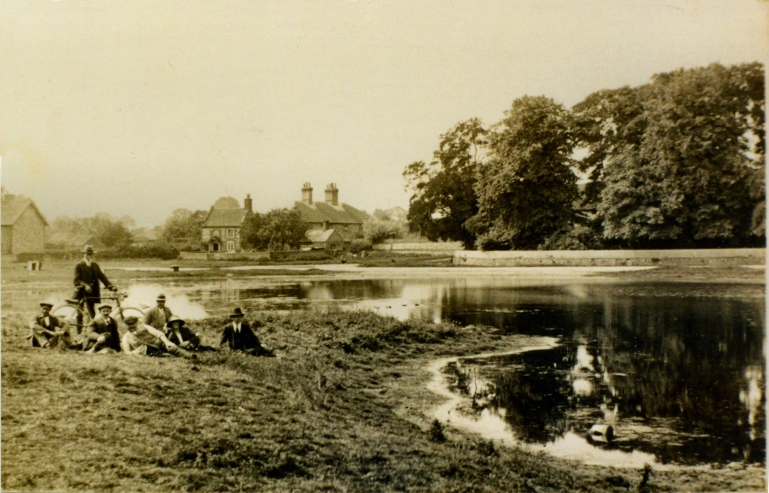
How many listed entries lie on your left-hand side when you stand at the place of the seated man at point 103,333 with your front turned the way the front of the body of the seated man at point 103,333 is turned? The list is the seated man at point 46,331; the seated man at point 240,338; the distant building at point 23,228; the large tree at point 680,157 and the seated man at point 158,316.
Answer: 3

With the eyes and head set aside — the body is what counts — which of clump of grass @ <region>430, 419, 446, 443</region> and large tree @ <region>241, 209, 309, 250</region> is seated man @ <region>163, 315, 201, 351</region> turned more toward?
the clump of grass

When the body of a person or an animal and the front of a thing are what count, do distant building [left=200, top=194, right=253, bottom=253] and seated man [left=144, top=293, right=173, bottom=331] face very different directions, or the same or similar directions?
same or similar directions

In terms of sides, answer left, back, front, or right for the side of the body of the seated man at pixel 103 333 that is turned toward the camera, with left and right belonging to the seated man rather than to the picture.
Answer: front

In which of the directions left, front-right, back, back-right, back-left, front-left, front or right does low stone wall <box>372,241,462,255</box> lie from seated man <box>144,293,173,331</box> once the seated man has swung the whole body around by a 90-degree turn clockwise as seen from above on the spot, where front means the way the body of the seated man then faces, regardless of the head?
back-right

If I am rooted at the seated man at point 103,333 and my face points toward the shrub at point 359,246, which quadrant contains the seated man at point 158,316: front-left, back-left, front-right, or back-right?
front-right

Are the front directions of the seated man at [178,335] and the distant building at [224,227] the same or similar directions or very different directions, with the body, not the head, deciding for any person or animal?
same or similar directions

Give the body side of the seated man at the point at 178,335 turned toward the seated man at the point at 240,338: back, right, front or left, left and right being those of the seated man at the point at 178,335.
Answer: left

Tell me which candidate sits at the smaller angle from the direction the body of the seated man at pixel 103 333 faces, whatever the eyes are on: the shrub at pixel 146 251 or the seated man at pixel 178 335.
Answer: the seated man

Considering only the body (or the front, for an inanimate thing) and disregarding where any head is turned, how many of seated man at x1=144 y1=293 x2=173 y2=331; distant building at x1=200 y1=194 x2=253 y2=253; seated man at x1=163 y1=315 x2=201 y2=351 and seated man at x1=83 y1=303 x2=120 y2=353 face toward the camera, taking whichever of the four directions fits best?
4

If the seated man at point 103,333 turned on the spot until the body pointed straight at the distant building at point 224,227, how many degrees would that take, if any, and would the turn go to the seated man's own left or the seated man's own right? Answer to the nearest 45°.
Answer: approximately 135° to the seated man's own left

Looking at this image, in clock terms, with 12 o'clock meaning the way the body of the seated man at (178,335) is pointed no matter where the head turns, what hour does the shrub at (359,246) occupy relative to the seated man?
The shrub is roughly at 7 o'clock from the seated man.

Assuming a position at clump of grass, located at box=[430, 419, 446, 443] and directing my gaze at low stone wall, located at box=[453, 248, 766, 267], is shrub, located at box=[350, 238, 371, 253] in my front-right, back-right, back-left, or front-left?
front-left

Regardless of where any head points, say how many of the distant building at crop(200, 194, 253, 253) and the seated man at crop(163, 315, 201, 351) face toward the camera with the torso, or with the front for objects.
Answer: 2

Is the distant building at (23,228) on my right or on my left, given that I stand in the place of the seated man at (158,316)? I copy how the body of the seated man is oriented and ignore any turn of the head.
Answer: on my right

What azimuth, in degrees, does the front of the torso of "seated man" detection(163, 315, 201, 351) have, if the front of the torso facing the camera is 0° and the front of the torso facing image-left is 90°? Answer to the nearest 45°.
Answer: approximately 0°

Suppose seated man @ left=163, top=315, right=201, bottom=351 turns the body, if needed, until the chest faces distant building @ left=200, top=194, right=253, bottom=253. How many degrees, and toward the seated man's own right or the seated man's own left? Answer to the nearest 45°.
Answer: approximately 180°

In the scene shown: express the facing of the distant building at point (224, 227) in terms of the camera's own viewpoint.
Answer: facing the viewer
